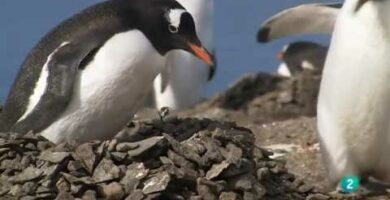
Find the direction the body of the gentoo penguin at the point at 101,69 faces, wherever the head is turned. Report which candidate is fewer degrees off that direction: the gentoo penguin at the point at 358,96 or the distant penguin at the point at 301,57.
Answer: the gentoo penguin

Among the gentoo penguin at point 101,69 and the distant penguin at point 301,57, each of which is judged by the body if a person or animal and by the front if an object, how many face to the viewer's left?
1

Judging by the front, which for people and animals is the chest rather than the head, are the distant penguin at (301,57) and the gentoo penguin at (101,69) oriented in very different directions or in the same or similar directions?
very different directions

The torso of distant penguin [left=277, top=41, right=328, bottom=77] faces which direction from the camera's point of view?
to the viewer's left

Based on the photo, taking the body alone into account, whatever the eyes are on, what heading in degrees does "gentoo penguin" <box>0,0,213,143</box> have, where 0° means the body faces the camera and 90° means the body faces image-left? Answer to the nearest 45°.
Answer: approximately 270°

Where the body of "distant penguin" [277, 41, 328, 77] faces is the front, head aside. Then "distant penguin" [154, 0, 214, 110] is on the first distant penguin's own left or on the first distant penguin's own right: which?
on the first distant penguin's own left
